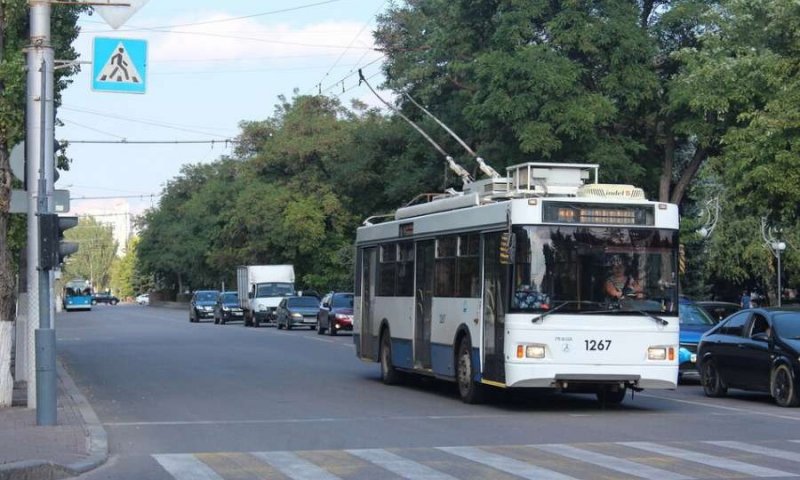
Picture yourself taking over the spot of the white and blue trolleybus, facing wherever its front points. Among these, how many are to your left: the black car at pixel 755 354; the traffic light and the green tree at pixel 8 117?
1

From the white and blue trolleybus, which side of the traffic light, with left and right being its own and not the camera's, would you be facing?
front

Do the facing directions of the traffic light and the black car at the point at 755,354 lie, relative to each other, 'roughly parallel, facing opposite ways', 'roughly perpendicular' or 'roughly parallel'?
roughly perpendicular

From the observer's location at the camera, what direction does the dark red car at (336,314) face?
facing the viewer and to the right of the viewer

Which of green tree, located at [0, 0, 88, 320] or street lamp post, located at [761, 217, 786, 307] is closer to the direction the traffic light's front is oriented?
the street lamp post

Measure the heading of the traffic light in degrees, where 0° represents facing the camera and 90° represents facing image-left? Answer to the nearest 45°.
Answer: approximately 270°

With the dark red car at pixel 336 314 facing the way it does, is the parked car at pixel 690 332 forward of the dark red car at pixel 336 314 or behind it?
forward

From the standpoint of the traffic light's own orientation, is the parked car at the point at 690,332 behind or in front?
in front

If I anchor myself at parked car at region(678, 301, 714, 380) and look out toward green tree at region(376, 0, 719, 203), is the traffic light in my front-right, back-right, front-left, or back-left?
back-left

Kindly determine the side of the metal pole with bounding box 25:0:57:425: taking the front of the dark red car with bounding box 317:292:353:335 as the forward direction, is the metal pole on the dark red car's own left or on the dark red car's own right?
on the dark red car's own right
